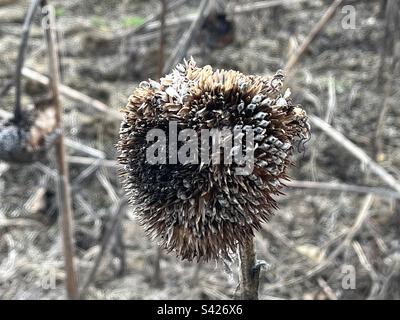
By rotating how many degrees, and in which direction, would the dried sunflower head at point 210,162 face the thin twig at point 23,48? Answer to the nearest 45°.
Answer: approximately 135° to its right

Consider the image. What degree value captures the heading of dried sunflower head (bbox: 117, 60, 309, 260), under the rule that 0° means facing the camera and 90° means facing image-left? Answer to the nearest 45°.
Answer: approximately 0°
